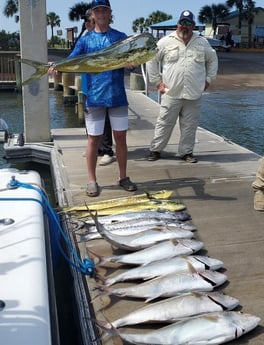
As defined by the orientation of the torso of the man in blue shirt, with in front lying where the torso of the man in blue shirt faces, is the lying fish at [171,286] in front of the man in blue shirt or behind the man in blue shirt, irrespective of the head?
in front

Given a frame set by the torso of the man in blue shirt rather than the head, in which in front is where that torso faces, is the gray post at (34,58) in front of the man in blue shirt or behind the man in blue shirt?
behind

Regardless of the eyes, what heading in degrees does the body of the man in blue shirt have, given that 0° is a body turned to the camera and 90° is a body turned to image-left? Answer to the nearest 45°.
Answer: approximately 0°

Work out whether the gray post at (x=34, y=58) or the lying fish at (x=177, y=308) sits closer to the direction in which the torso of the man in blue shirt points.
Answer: the lying fish

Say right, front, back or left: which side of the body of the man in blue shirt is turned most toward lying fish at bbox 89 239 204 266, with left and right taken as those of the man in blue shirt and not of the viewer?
front
